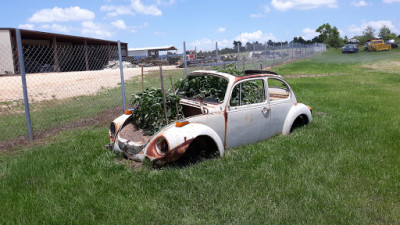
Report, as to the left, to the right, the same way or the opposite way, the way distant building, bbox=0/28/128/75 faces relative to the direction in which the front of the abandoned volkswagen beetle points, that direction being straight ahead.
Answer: to the left

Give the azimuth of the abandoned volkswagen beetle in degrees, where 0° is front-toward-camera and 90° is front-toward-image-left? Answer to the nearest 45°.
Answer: approximately 45°

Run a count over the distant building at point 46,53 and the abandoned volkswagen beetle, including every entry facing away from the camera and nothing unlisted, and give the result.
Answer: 0

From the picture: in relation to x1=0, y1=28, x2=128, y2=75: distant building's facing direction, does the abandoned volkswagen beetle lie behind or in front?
in front

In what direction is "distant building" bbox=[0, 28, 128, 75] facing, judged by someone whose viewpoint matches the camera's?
facing the viewer and to the right of the viewer

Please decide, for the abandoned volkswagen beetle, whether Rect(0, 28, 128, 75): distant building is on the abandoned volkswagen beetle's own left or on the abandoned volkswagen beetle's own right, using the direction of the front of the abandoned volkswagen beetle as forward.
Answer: on the abandoned volkswagen beetle's own right

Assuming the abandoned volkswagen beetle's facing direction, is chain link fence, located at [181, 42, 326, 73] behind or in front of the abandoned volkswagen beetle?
behind

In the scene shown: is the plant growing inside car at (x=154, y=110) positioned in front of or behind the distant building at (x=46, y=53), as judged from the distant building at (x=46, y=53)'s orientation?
in front
